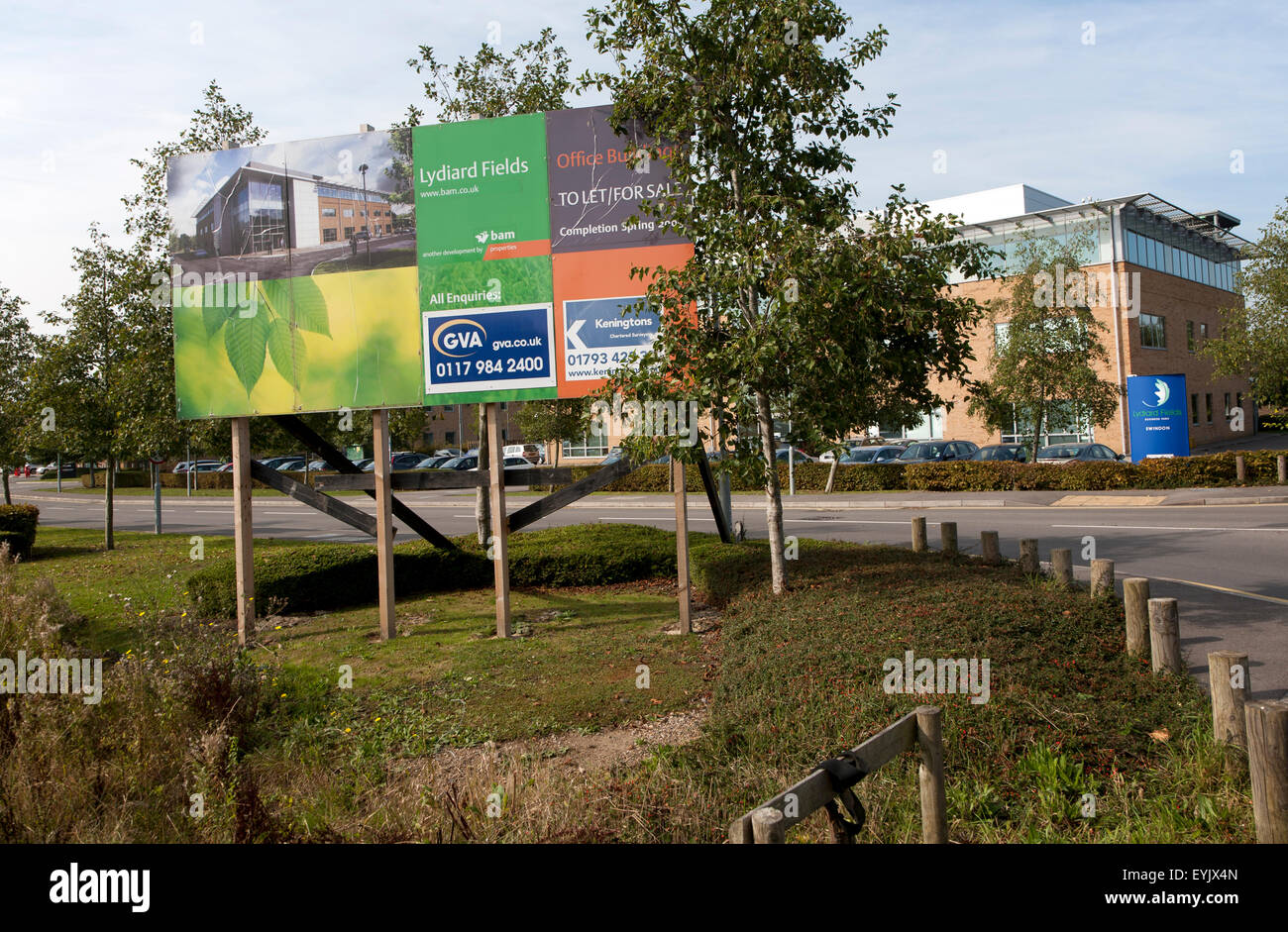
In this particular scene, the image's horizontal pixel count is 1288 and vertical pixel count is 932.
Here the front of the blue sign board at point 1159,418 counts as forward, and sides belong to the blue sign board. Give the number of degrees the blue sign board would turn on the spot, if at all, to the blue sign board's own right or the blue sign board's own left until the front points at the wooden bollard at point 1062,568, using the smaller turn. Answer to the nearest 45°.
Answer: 0° — it already faces it

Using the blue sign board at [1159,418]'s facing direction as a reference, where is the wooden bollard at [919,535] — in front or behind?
in front

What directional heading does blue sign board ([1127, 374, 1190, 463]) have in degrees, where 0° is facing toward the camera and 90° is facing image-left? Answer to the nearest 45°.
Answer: approximately 0°

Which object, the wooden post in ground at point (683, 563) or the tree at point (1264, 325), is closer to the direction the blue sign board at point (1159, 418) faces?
the wooden post in ground

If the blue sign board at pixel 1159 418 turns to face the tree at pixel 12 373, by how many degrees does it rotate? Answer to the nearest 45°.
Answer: approximately 45° to its right

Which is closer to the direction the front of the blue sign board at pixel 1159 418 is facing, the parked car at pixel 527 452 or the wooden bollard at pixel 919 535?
the wooden bollard

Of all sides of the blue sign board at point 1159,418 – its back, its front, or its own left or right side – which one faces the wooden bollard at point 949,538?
front

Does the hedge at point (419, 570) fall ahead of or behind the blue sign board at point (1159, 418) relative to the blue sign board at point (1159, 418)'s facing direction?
ahead

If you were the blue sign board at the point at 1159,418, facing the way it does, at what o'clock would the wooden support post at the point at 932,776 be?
The wooden support post is roughly at 12 o'clock from the blue sign board.

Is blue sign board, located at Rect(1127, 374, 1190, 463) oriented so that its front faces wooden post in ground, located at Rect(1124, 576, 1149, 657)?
yes

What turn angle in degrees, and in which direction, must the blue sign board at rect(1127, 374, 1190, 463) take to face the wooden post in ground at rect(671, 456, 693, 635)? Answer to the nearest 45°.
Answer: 0° — it already faces it

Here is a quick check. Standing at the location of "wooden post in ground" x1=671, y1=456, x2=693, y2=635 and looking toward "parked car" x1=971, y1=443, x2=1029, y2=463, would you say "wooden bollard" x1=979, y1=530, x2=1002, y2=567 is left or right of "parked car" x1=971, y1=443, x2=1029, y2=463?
right
